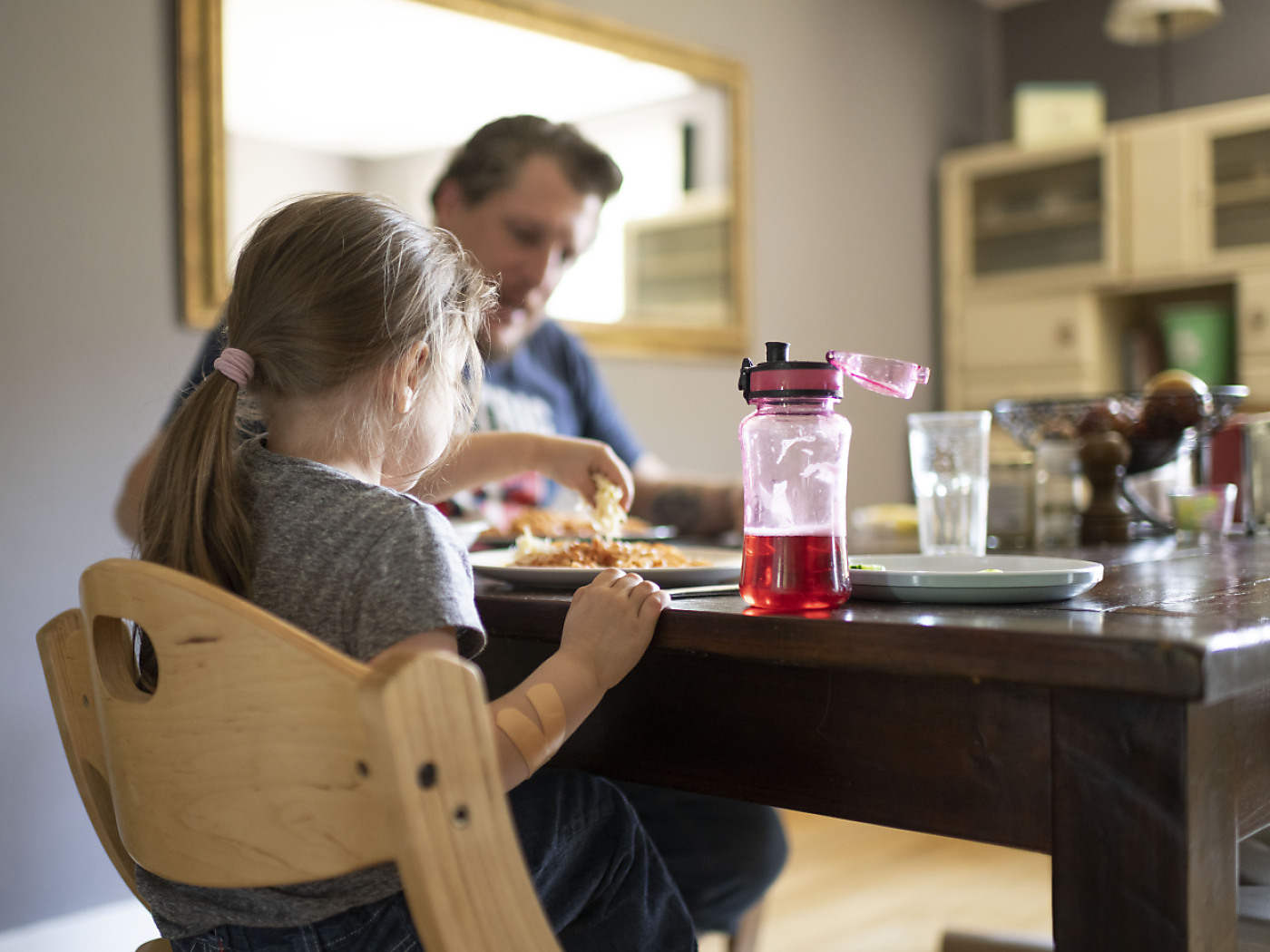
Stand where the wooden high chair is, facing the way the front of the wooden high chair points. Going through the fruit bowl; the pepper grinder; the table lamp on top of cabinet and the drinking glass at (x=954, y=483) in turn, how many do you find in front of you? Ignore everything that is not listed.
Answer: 4

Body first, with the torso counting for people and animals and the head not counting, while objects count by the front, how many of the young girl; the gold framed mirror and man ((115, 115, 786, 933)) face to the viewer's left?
0

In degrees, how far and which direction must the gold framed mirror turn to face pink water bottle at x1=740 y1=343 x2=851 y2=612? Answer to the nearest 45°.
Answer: approximately 45° to its right

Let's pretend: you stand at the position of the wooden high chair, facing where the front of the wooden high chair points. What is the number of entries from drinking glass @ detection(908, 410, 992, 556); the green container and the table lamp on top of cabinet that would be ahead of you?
3

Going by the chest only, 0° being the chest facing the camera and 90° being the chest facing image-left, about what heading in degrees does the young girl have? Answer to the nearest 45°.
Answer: approximately 225°

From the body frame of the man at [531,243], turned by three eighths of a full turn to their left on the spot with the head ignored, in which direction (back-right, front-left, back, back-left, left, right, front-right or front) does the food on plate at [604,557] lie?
back

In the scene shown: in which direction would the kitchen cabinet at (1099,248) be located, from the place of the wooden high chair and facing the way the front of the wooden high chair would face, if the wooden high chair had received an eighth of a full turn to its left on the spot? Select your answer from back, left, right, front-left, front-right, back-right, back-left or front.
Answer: front-right

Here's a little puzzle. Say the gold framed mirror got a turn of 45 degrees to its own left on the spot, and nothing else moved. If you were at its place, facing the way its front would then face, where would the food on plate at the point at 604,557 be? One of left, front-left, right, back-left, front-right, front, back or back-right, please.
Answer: right

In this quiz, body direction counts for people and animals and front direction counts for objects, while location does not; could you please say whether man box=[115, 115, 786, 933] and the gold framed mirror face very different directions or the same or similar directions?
same or similar directions

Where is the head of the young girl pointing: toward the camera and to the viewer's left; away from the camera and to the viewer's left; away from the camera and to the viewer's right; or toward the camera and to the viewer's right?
away from the camera and to the viewer's right

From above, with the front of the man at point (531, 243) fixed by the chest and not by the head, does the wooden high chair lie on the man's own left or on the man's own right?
on the man's own right

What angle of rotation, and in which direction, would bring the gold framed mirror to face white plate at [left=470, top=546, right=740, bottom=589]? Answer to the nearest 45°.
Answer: approximately 45° to its right
